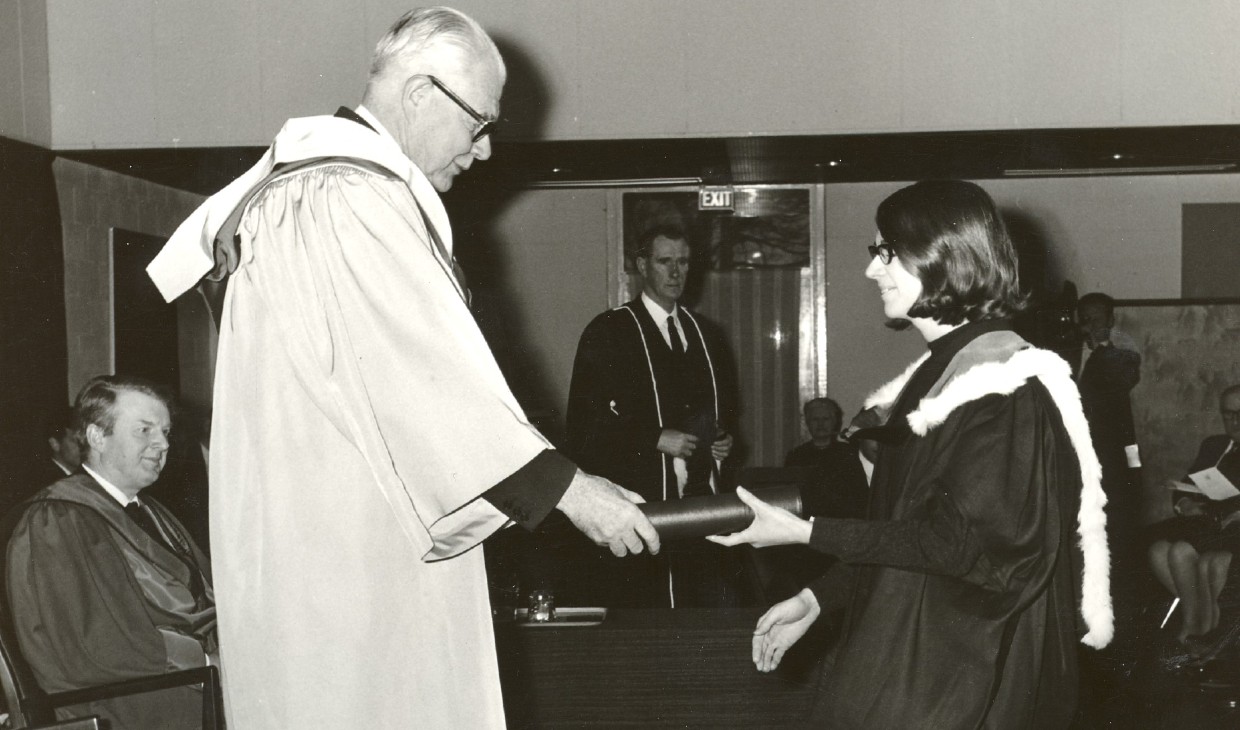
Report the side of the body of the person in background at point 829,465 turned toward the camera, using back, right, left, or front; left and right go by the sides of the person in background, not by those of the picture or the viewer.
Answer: front

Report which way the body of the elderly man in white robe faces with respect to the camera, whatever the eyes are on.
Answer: to the viewer's right

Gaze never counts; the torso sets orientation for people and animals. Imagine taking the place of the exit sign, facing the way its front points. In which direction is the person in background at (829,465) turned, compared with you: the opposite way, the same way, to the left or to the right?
the same way

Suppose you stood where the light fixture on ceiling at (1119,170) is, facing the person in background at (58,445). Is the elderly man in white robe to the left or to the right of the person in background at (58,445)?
left

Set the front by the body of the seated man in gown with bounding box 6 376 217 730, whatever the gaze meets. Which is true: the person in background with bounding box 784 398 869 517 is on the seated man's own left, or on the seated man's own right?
on the seated man's own left

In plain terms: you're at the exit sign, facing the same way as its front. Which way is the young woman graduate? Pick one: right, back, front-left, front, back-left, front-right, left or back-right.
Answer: front

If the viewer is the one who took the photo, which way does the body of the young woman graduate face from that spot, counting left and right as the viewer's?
facing to the left of the viewer

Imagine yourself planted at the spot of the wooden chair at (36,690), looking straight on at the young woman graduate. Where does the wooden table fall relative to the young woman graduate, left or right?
left

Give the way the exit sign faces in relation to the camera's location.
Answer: facing the viewer

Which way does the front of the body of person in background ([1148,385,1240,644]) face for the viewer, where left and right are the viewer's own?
facing the viewer and to the left of the viewer

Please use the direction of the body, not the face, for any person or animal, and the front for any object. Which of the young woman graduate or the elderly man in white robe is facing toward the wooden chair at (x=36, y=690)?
the young woman graduate

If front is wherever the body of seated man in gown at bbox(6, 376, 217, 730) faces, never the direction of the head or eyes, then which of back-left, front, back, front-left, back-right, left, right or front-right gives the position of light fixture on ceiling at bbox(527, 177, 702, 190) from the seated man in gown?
left

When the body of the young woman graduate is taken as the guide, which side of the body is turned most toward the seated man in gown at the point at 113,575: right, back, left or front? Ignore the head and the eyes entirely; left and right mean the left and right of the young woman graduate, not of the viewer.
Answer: front

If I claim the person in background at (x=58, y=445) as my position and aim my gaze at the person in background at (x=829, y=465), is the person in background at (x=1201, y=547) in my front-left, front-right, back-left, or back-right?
front-right

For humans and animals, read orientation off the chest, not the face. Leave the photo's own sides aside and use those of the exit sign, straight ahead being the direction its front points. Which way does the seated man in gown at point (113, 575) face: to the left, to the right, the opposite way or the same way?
to the left

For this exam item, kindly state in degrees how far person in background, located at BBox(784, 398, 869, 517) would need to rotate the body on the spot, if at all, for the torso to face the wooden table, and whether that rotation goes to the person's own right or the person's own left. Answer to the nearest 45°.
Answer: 0° — they already face it

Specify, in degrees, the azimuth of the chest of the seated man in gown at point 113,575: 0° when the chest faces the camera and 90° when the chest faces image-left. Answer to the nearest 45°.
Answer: approximately 315°
